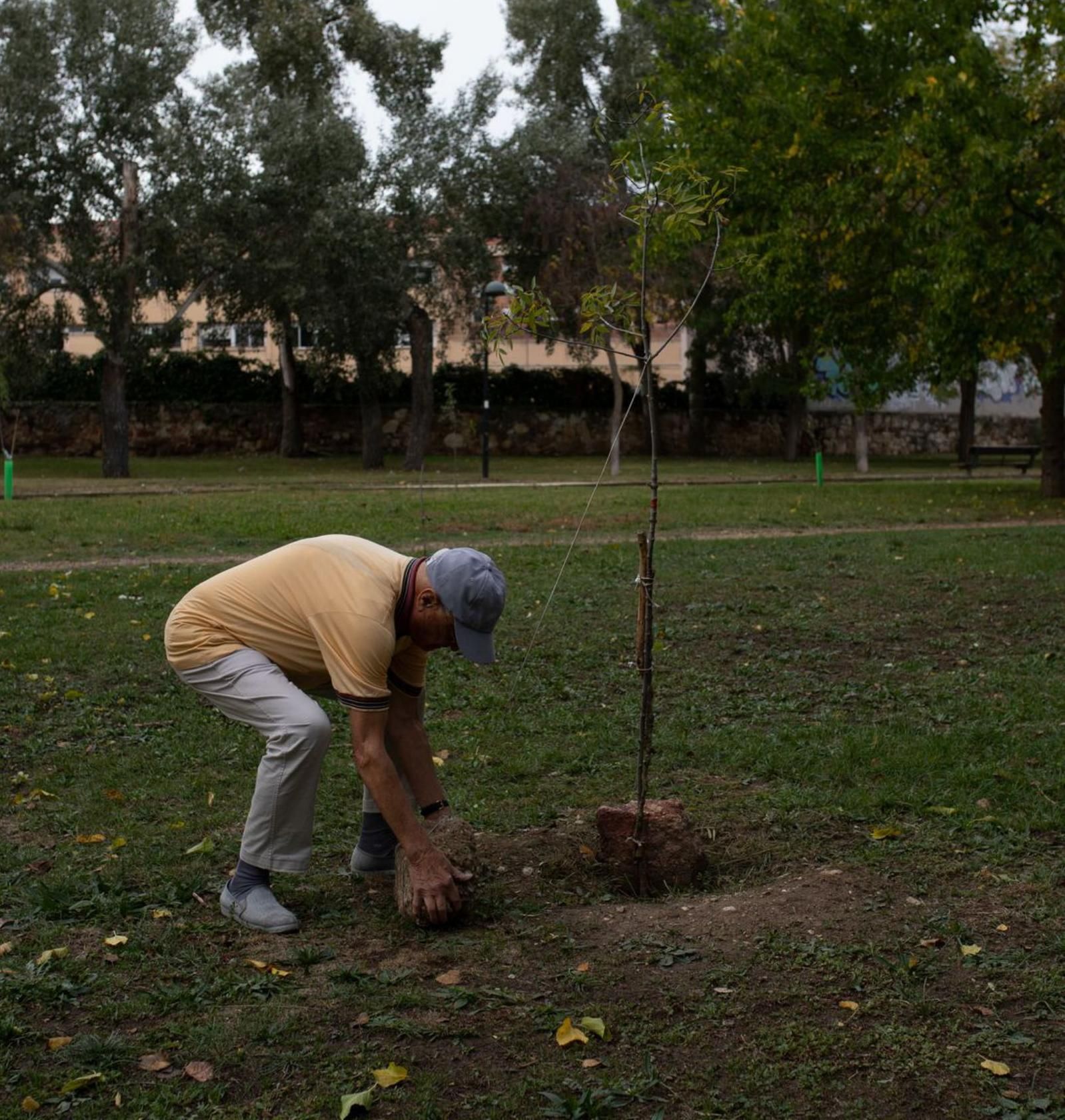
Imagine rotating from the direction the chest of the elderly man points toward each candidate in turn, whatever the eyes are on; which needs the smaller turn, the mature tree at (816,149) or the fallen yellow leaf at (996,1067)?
the fallen yellow leaf

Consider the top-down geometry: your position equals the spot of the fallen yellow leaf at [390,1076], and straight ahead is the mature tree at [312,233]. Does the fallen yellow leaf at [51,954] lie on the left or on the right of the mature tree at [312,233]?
left

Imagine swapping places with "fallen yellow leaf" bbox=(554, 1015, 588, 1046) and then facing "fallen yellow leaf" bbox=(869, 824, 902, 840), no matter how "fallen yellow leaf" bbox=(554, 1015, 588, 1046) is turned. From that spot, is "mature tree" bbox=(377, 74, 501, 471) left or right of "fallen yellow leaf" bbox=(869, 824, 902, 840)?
left

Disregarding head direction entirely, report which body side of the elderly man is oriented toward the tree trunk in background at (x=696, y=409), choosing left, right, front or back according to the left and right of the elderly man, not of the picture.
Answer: left

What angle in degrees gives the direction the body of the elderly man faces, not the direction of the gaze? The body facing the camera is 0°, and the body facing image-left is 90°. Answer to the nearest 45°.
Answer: approximately 270°

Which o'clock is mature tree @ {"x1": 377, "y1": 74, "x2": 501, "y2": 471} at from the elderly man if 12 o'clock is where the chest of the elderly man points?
The mature tree is roughly at 9 o'clock from the elderly man.

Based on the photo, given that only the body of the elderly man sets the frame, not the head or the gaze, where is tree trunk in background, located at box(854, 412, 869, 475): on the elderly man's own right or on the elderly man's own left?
on the elderly man's own left

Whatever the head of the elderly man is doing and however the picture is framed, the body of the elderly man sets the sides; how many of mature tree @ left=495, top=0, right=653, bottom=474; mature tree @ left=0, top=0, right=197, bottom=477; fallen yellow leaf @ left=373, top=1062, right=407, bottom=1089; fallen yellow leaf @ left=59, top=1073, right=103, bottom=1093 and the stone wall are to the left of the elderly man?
3

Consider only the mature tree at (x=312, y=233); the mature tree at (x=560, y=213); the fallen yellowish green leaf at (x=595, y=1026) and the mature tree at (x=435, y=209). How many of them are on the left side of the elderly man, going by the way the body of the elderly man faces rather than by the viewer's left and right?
3

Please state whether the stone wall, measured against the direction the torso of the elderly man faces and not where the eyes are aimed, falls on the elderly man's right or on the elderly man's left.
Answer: on the elderly man's left
